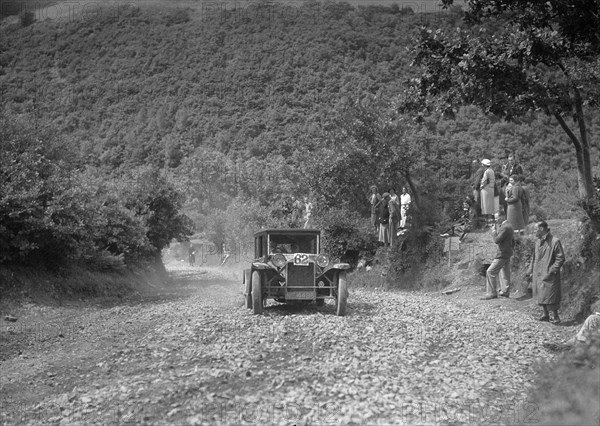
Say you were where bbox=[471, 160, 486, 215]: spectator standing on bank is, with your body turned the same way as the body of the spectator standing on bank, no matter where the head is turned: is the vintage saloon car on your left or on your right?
on your left

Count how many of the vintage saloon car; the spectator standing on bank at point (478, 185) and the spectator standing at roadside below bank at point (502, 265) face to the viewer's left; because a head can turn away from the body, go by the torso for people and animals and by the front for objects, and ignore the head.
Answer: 2

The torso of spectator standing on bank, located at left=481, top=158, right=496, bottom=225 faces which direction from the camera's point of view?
to the viewer's left

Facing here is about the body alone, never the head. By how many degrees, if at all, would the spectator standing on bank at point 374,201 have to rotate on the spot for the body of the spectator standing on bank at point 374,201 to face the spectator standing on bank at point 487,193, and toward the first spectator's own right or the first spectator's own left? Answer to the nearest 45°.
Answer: approximately 90° to the first spectator's own left

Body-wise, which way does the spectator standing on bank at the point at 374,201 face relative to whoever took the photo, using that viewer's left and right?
facing the viewer and to the left of the viewer

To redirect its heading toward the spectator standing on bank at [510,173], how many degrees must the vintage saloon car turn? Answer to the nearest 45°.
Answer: approximately 135° to its left

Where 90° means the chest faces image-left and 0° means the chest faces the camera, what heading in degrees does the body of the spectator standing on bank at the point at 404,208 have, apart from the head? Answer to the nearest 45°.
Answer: approximately 45°

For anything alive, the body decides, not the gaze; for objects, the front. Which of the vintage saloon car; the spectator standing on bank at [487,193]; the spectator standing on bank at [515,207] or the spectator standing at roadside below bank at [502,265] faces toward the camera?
the vintage saloon car

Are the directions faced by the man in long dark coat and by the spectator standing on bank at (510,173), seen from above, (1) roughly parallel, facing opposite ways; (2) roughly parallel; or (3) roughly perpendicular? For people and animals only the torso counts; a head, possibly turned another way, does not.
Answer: roughly parallel

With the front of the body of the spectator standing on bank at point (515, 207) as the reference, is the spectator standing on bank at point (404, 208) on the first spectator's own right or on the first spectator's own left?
on the first spectator's own right

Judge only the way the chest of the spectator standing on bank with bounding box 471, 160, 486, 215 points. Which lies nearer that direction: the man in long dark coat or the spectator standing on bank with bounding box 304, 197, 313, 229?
the spectator standing on bank

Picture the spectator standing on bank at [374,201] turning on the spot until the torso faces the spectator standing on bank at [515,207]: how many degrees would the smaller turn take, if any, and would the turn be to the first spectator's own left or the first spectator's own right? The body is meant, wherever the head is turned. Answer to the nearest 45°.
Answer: approximately 90° to the first spectator's own left
